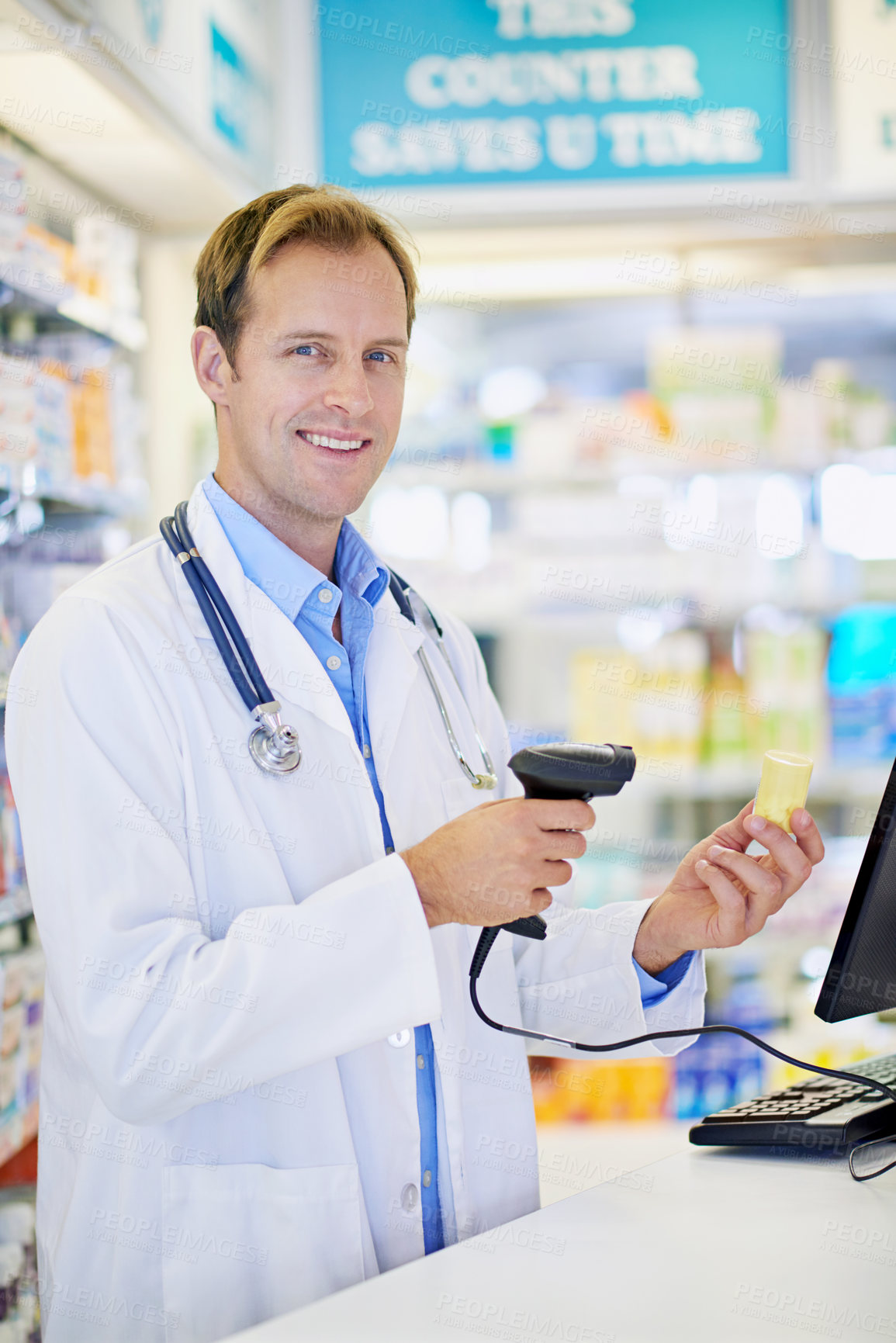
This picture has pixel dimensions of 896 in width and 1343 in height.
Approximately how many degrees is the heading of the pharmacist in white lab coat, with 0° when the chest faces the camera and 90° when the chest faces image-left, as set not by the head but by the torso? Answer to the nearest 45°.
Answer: approximately 315°

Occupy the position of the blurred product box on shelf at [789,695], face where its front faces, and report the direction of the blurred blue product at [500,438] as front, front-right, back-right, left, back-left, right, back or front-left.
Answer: right

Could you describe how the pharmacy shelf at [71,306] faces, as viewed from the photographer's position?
facing the viewer and to the right of the viewer

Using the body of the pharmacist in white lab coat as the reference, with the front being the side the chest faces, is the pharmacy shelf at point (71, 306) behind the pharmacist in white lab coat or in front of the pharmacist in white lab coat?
behind

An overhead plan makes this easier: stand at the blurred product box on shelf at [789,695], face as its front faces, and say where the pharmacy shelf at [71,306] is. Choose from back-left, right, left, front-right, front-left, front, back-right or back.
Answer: front-right

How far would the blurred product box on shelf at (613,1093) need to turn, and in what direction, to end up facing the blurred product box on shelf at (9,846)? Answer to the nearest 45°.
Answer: approximately 45° to its right

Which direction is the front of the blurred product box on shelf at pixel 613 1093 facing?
toward the camera

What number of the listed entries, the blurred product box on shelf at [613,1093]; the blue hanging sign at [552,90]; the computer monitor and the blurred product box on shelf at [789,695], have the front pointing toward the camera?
3

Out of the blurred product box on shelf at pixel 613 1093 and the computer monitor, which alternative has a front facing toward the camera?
the blurred product box on shelf
